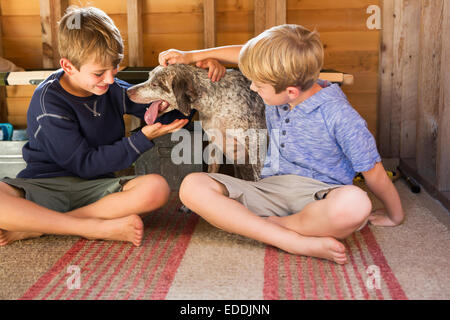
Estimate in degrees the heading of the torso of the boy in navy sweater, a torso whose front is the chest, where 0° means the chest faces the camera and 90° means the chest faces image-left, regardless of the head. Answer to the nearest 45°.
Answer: approximately 315°

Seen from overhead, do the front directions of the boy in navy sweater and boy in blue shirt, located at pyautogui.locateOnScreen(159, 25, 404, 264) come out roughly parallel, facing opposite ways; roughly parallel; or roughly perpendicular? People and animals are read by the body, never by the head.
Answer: roughly perpendicular
